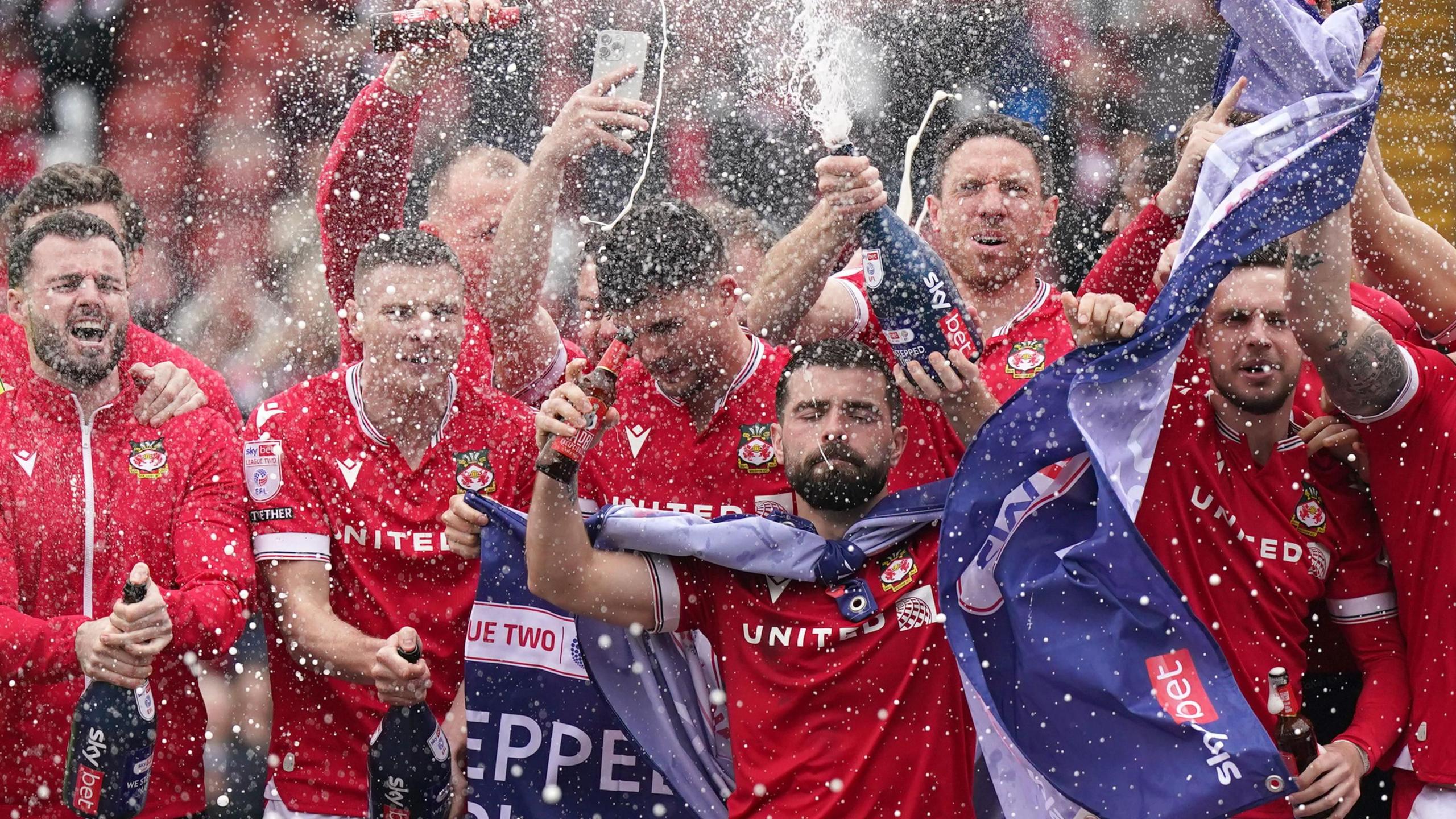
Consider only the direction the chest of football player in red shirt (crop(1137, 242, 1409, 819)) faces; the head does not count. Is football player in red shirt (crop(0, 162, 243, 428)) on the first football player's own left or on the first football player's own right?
on the first football player's own right

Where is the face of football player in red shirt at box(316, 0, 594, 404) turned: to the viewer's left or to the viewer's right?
to the viewer's right

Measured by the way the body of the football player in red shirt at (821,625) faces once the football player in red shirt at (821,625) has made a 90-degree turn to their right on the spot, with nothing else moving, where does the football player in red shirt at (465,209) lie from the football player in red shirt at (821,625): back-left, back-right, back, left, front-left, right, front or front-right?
front-right

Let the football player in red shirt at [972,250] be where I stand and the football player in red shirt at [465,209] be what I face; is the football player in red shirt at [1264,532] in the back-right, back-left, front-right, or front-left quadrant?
back-left

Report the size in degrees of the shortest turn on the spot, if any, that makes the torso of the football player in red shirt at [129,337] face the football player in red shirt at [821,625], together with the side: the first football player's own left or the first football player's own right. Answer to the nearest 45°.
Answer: approximately 45° to the first football player's own left

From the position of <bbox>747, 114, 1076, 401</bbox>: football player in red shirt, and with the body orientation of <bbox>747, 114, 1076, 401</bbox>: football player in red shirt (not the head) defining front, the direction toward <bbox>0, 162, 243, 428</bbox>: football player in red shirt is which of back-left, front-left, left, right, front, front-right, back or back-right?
right
